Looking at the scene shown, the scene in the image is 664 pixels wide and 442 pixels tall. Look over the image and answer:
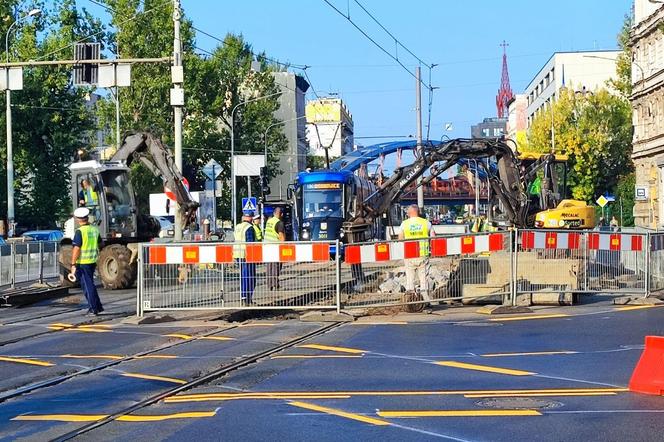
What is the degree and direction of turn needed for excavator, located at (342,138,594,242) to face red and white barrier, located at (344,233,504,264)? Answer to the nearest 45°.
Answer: approximately 90° to its left

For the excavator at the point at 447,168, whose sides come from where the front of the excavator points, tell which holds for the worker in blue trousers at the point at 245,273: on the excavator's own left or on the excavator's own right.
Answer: on the excavator's own left

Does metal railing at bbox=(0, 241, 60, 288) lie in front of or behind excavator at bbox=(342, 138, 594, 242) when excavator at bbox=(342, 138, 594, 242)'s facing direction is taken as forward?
in front

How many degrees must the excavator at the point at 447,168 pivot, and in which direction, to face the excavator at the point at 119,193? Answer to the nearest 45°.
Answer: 0° — it already faces it

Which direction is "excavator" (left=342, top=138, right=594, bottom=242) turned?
to the viewer's left

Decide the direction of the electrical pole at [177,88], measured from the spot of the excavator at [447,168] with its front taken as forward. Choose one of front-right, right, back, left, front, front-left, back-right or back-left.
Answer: front

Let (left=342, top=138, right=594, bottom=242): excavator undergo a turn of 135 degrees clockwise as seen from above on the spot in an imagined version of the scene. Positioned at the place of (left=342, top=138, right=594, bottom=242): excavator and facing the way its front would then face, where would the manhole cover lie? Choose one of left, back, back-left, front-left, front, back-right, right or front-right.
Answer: back-right

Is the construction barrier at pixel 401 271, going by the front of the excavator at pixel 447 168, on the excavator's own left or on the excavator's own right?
on the excavator's own left

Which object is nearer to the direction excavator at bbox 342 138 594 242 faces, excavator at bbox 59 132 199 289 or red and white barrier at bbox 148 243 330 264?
the excavator

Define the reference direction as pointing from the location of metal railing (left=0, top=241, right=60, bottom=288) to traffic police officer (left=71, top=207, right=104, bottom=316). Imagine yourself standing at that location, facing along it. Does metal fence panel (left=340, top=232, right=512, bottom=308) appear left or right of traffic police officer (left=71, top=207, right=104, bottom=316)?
left

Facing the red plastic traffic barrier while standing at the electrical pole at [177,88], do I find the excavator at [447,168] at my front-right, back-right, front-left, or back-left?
front-left

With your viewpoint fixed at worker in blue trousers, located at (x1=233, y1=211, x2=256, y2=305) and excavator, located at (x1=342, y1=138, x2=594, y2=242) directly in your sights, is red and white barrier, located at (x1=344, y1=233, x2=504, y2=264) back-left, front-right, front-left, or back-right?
front-right

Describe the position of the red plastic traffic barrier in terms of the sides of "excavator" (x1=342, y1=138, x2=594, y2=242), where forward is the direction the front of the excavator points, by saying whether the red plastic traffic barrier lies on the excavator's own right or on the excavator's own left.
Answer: on the excavator's own left

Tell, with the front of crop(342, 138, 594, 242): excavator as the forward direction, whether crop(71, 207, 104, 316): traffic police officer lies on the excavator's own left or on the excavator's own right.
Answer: on the excavator's own left
